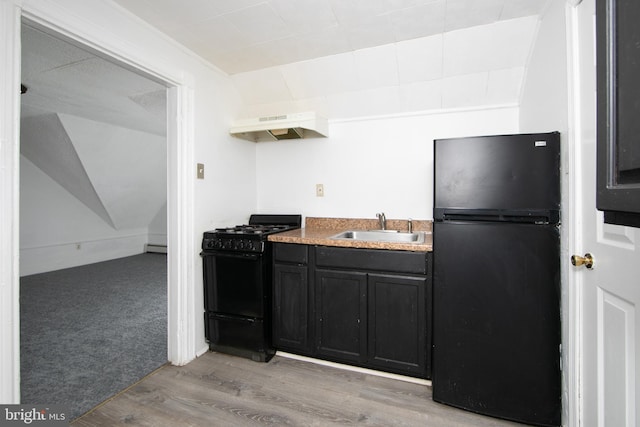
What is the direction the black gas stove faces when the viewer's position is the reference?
facing the viewer and to the left of the viewer

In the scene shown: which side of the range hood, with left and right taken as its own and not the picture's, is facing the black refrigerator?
left

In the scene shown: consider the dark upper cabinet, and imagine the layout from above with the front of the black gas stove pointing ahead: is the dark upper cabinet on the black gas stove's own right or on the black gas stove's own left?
on the black gas stove's own left

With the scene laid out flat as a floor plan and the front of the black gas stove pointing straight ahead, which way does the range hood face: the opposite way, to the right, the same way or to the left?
the same way

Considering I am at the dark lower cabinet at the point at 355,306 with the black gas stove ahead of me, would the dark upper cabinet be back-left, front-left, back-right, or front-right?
back-left

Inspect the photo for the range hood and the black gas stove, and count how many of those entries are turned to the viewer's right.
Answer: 0

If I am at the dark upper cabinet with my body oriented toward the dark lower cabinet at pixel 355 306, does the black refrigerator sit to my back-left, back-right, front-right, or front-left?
front-right

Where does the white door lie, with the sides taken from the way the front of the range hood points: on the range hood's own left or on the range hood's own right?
on the range hood's own left

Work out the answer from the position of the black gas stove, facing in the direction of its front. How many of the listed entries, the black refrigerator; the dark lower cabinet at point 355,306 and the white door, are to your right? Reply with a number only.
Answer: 0

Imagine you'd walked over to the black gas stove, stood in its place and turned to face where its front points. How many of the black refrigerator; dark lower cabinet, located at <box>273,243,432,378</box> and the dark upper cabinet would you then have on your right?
0

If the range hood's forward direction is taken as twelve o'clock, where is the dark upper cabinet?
The dark upper cabinet is roughly at 10 o'clock from the range hood.

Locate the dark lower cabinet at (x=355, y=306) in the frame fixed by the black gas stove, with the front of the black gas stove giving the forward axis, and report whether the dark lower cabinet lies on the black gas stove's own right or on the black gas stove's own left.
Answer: on the black gas stove's own left

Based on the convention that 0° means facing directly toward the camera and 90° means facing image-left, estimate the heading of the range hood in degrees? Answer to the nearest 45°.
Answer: approximately 45°
